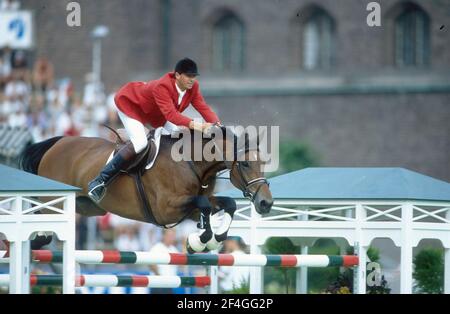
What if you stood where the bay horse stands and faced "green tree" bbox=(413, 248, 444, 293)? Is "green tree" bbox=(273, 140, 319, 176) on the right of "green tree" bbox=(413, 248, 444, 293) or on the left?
left

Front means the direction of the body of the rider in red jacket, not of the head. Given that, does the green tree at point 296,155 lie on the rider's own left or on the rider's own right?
on the rider's own left

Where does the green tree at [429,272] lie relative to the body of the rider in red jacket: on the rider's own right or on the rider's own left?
on the rider's own left

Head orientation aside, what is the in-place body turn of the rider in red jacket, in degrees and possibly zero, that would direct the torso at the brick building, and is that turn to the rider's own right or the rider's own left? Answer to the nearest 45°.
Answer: approximately 135° to the rider's own left

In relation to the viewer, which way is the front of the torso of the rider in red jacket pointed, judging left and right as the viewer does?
facing the viewer and to the right of the viewer

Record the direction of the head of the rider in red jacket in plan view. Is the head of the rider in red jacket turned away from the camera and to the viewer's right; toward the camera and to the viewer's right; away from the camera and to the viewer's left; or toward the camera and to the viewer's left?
toward the camera and to the viewer's right
